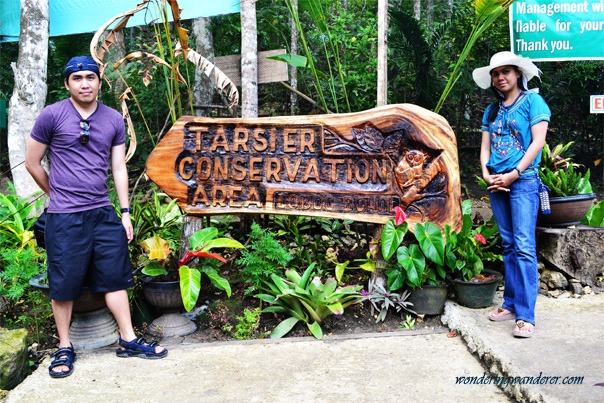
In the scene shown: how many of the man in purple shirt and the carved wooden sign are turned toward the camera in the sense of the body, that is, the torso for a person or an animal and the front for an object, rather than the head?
2

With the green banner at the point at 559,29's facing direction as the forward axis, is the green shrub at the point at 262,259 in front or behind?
in front

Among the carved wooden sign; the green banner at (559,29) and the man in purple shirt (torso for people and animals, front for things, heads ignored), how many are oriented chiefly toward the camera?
3

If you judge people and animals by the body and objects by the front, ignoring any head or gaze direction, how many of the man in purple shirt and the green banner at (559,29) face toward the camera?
2

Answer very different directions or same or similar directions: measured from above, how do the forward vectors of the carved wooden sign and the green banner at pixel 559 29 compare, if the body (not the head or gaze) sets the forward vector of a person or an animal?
same or similar directions

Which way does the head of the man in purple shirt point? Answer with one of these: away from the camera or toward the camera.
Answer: toward the camera

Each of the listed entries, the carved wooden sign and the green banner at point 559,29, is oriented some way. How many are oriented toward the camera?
2

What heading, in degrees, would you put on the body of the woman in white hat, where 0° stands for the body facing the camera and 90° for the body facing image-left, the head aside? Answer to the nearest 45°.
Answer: approximately 45°

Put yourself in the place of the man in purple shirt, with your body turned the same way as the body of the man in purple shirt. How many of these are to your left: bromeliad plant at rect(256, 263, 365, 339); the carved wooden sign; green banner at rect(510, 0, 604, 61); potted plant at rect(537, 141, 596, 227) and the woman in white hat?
5

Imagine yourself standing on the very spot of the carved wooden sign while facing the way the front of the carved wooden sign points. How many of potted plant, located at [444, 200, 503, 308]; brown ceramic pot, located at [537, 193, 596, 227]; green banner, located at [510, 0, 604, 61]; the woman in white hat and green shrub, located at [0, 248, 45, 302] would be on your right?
1

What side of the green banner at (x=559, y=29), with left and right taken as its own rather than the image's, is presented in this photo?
front

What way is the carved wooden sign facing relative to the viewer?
toward the camera

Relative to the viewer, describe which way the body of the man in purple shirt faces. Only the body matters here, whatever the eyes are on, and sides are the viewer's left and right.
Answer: facing the viewer

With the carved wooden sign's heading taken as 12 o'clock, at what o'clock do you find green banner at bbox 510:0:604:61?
The green banner is roughly at 8 o'clock from the carved wooden sign.
